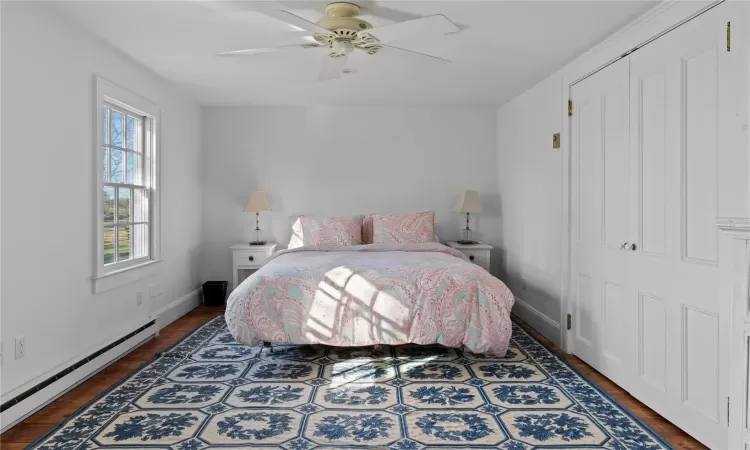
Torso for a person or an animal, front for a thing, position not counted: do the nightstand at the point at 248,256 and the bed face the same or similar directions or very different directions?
same or similar directions

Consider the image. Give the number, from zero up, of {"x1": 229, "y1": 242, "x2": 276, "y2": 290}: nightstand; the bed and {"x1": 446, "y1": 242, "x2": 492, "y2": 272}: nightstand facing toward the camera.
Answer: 3

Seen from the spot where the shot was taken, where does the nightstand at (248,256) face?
facing the viewer

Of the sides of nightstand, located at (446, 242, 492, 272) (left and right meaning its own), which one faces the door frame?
front

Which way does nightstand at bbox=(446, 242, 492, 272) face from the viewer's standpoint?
toward the camera

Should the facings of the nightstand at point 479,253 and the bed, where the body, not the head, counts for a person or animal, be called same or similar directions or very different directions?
same or similar directions

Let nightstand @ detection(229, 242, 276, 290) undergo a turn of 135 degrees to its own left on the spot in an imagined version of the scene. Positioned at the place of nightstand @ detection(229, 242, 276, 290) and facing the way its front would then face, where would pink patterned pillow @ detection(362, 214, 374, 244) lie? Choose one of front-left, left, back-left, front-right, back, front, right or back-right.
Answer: front-right

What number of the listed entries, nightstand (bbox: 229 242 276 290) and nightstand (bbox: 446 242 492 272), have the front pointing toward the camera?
2

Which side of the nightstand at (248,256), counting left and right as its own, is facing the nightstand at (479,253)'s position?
left

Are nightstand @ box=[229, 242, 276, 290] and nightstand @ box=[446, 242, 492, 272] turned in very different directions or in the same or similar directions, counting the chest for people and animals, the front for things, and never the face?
same or similar directions

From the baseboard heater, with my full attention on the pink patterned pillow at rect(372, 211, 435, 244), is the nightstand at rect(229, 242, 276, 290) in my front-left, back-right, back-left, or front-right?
front-left

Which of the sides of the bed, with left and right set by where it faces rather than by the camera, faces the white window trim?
right
